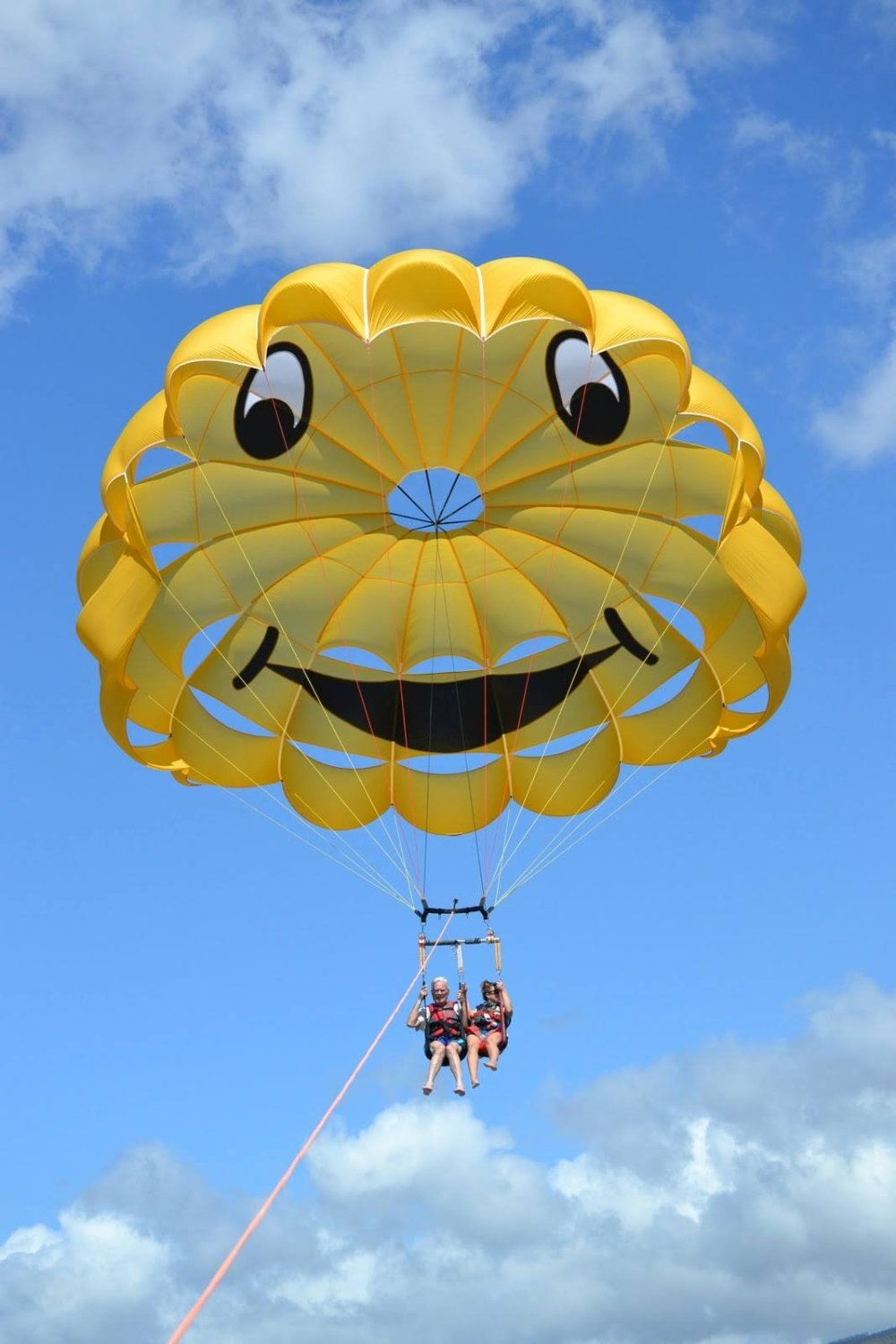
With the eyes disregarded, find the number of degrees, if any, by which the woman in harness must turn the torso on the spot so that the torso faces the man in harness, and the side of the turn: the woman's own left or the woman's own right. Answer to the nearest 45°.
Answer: approximately 45° to the woman's own right

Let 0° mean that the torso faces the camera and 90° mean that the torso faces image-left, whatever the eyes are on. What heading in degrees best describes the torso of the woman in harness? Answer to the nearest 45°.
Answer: approximately 45°

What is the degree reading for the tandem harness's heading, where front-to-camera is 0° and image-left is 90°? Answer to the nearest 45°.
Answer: approximately 0°

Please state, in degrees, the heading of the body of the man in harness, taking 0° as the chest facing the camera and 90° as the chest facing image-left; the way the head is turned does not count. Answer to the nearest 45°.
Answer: approximately 0°
